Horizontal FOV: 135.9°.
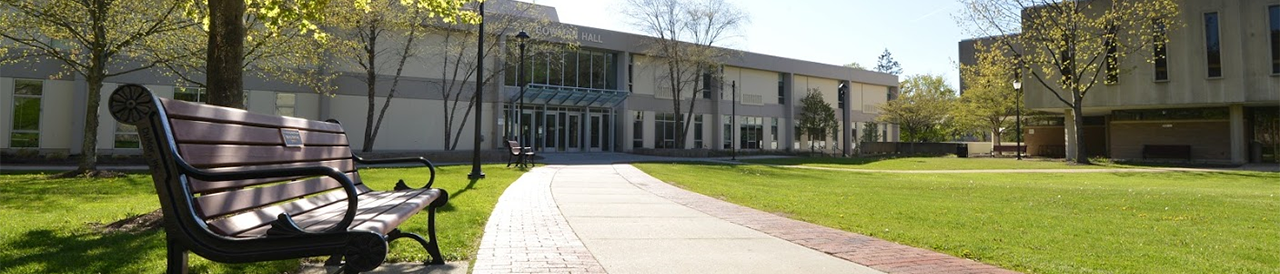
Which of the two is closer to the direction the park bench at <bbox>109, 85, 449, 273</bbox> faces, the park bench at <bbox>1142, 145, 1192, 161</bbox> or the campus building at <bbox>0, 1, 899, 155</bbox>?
the park bench

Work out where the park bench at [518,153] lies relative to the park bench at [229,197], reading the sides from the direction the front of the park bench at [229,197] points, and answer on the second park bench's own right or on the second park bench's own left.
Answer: on the second park bench's own left

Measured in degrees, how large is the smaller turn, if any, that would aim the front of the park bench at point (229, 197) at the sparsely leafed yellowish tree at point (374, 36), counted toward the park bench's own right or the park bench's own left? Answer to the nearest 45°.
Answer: approximately 135° to the park bench's own left

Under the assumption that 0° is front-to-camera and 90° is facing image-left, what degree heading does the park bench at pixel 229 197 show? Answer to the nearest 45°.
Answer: approximately 315°

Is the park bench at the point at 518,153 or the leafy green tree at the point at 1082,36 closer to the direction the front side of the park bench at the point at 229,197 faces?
the leafy green tree
